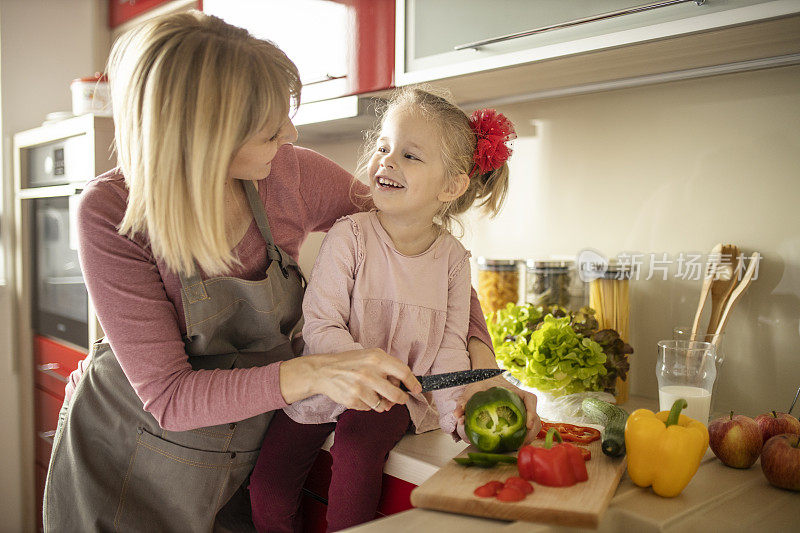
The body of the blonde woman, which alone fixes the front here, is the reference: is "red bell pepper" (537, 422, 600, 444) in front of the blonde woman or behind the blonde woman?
in front

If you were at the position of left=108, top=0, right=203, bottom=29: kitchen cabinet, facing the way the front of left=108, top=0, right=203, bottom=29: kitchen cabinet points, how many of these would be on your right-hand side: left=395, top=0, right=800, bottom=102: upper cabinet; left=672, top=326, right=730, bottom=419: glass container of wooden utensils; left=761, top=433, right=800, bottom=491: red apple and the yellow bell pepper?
0

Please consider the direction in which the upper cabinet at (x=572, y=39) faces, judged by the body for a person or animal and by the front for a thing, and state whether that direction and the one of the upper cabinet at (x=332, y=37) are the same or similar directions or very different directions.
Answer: same or similar directions

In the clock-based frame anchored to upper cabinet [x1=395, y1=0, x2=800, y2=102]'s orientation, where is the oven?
The oven is roughly at 2 o'clock from the upper cabinet.

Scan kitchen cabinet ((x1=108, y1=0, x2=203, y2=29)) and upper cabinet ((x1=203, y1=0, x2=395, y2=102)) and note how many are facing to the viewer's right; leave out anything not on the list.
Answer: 0

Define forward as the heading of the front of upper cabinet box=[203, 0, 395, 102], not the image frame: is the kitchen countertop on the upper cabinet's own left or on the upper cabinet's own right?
on the upper cabinet's own left

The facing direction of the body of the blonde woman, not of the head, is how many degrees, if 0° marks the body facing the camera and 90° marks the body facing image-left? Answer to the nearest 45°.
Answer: approximately 315°

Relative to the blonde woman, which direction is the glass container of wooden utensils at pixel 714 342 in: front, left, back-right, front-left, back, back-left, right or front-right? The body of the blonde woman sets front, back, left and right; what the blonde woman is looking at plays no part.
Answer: front-left

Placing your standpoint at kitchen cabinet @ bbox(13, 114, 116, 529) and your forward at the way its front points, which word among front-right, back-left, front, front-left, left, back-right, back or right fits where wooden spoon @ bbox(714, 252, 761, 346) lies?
left

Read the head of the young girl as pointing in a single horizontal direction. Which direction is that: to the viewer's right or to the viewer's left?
to the viewer's left

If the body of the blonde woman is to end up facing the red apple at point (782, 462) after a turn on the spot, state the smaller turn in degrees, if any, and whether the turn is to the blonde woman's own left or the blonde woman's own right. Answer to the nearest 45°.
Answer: approximately 45° to the blonde woman's own left

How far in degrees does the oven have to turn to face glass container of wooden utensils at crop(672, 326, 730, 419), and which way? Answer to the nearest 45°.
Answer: approximately 90° to its left

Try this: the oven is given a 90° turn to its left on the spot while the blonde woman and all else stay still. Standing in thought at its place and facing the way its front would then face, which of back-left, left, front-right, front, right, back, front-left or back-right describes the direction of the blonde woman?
front-right

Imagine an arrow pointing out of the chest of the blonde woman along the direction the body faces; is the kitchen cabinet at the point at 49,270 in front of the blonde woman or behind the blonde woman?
behind

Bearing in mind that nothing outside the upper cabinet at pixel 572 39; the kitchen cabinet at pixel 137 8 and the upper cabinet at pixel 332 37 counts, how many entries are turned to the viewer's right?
0

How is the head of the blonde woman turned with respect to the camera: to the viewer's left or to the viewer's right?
to the viewer's right

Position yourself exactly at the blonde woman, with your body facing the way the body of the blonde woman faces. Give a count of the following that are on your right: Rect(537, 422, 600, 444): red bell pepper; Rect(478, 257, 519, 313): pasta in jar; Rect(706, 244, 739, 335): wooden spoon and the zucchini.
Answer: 0

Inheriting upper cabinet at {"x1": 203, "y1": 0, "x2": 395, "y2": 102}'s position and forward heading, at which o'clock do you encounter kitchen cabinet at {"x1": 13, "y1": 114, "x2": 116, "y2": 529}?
The kitchen cabinet is roughly at 3 o'clock from the upper cabinet.

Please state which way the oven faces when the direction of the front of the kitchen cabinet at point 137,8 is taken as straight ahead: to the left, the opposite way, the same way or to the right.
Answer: the same way
